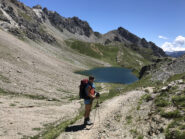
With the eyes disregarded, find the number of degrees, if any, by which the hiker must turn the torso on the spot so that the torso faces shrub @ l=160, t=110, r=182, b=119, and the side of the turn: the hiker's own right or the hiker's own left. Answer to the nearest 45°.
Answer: approximately 45° to the hiker's own right

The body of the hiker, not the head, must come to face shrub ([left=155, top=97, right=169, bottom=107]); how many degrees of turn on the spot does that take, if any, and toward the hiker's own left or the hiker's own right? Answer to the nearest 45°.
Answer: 0° — they already face it

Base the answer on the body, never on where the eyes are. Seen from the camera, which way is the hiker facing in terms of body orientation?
to the viewer's right
